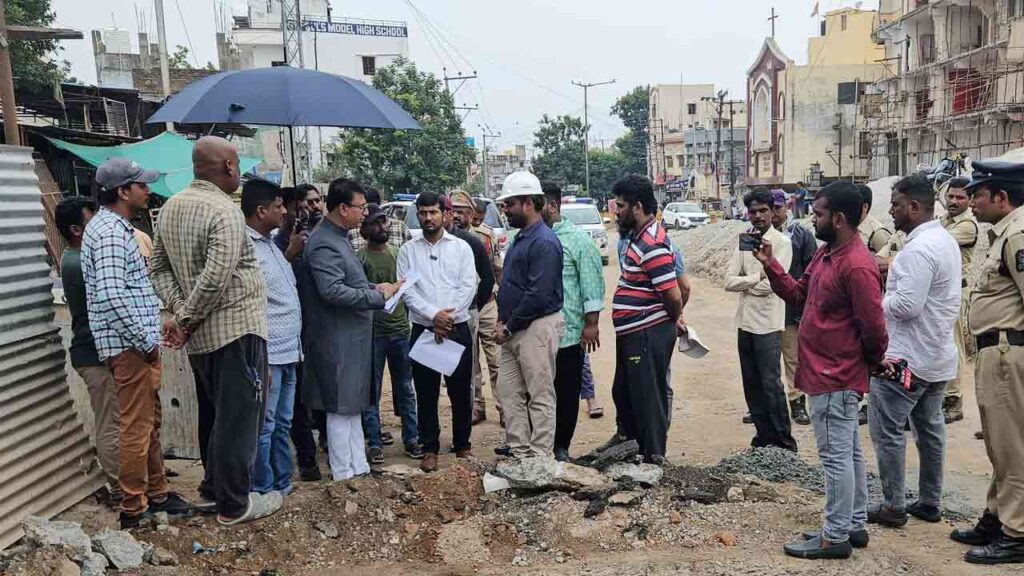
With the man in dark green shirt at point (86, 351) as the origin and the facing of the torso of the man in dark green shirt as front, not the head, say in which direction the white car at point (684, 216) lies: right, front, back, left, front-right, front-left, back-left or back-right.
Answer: front-left

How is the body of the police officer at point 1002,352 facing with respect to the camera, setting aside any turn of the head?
to the viewer's left

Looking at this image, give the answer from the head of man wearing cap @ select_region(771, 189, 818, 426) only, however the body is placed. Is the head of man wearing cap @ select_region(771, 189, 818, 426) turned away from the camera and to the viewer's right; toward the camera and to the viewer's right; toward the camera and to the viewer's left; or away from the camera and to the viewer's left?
toward the camera and to the viewer's left

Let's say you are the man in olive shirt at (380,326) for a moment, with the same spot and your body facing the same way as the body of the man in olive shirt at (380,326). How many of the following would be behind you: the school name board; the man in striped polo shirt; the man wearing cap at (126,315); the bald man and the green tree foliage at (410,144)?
2

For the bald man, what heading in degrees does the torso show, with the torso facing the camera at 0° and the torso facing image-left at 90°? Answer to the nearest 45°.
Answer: approximately 225°

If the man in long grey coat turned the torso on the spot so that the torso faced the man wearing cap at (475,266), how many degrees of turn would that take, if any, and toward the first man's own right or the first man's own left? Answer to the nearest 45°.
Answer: approximately 45° to the first man's own left

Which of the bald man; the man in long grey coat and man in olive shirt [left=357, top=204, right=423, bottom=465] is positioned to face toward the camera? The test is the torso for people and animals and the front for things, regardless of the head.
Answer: the man in olive shirt

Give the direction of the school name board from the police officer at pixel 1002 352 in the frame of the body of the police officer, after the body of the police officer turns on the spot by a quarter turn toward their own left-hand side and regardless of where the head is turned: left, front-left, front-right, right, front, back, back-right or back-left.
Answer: back-right

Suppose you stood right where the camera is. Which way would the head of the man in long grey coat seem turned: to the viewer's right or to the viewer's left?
to the viewer's right

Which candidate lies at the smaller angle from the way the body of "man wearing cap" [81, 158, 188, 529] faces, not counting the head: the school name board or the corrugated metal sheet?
the school name board

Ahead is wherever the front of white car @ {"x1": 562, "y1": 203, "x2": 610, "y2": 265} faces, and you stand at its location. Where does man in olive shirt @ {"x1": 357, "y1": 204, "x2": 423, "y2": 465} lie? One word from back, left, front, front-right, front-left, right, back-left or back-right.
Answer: front

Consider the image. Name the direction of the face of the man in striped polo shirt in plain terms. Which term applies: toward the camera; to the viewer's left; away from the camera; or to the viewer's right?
to the viewer's left

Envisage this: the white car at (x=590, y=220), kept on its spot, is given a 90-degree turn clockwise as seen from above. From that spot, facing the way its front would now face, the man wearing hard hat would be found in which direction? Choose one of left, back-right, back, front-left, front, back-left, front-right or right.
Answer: left

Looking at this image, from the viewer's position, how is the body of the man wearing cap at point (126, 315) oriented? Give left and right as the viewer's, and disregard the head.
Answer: facing to the right of the viewer

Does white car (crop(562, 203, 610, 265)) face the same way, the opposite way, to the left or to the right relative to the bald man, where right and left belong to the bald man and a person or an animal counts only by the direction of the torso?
the opposite way

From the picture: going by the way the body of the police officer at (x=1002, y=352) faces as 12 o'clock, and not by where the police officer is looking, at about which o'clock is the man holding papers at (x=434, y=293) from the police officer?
The man holding papers is roughly at 12 o'clock from the police officer.

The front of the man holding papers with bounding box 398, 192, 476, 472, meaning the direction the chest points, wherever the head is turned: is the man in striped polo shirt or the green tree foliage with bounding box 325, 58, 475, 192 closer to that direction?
the man in striped polo shirt
